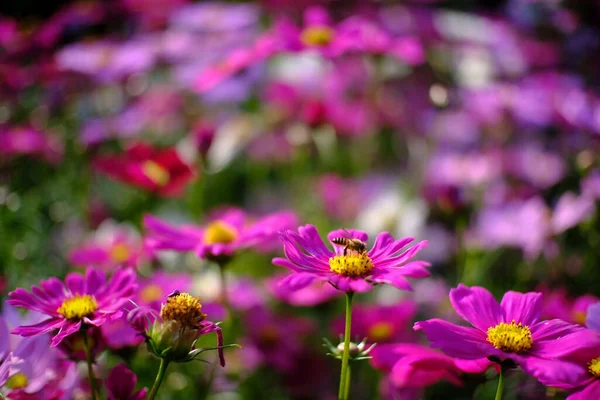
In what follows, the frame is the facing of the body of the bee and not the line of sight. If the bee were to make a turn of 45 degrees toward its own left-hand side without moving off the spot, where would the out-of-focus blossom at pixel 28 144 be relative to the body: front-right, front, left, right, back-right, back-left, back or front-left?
left

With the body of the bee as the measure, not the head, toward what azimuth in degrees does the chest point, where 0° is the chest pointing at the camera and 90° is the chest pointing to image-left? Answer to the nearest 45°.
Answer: approximately 270°

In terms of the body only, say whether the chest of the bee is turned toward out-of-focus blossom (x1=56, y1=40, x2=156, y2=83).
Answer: no
